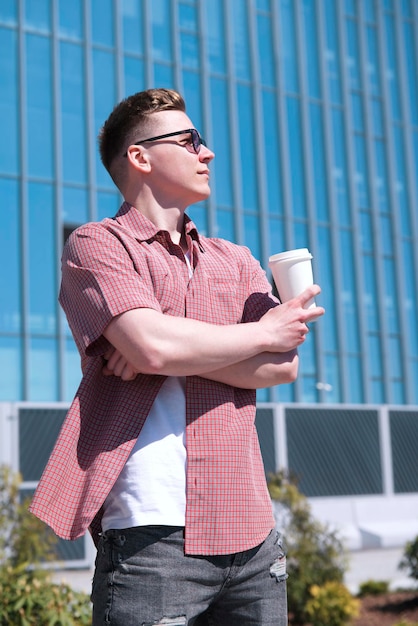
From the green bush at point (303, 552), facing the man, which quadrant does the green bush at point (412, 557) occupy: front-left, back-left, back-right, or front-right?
back-left

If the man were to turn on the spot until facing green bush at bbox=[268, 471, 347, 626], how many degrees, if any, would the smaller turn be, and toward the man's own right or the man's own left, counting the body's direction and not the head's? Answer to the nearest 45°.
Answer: approximately 135° to the man's own left

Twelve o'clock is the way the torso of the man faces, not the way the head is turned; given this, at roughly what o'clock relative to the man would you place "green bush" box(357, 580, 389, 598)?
The green bush is roughly at 8 o'clock from the man.

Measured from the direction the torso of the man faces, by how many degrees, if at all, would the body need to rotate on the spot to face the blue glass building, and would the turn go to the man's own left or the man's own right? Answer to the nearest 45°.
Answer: approximately 135° to the man's own left

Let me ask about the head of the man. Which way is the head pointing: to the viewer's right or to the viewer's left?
to the viewer's right

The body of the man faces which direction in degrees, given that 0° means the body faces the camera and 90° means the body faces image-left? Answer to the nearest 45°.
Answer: approximately 315°

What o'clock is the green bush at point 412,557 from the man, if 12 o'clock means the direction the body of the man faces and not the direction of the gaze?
The green bush is roughly at 8 o'clock from the man.

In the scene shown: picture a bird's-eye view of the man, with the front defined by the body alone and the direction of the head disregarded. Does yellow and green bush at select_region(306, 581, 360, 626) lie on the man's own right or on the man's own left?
on the man's own left
